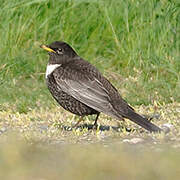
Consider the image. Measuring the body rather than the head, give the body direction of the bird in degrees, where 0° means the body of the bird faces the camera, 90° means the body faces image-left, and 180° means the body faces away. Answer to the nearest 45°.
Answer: approximately 90°
